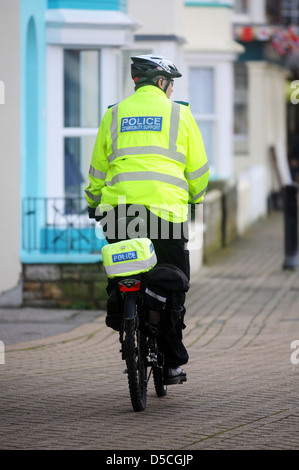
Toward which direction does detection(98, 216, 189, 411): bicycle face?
away from the camera

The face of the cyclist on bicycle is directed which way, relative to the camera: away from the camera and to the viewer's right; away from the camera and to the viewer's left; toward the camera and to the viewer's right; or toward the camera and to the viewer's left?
away from the camera and to the viewer's right

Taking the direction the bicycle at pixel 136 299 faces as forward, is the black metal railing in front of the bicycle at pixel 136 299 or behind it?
in front
